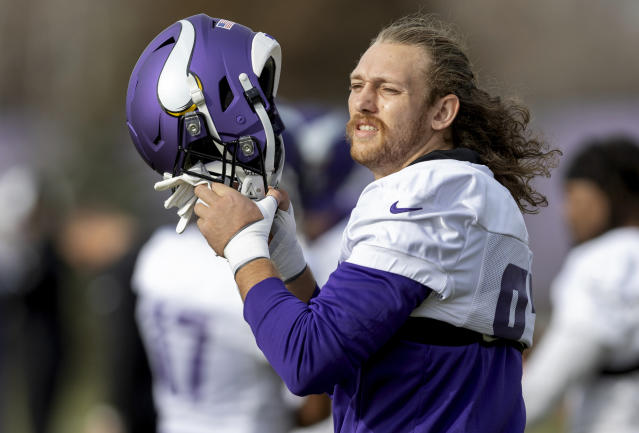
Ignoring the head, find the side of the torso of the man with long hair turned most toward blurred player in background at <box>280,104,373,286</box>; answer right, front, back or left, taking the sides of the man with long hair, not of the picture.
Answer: right

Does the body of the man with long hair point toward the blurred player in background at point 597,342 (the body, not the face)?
no

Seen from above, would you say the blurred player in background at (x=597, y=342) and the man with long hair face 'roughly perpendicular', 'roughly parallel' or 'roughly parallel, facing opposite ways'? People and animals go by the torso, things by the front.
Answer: roughly parallel

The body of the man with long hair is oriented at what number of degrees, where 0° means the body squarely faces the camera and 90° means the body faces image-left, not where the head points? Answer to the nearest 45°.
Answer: approximately 90°

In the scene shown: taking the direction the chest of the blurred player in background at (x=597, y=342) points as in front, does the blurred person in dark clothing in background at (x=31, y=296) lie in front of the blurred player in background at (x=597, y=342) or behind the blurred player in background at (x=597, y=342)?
in front

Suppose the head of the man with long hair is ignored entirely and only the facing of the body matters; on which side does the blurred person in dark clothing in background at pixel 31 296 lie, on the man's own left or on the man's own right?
on the man's own right

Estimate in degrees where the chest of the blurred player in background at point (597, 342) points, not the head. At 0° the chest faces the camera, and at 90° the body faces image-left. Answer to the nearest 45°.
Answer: approximately 90°

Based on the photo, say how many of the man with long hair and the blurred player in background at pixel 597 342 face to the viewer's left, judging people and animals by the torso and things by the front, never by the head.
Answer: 2
